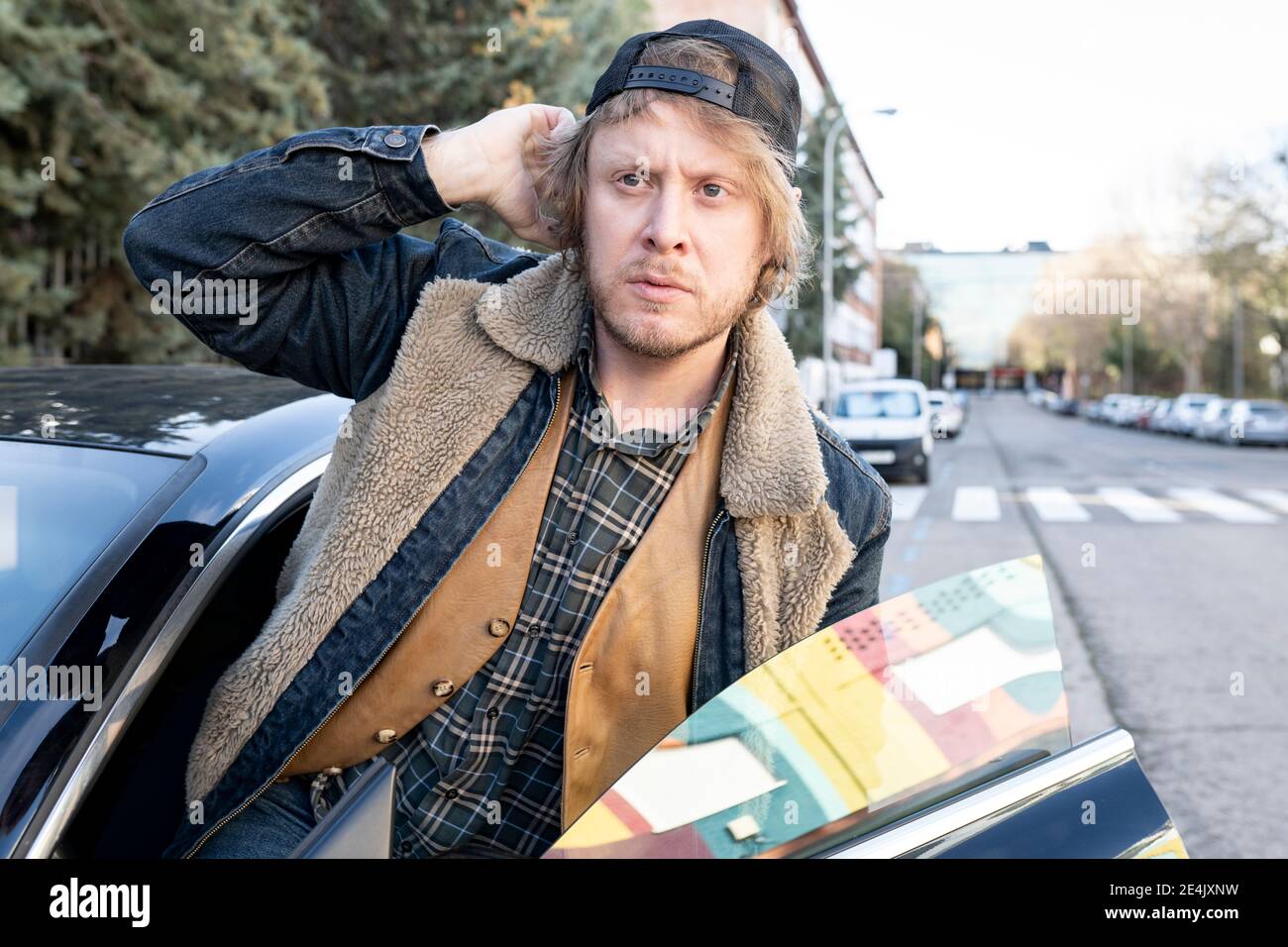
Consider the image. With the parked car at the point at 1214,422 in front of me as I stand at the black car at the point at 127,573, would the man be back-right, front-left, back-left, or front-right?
front-right

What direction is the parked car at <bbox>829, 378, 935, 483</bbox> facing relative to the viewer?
toward the camera

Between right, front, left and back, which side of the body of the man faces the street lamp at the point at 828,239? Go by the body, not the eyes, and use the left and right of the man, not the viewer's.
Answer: back

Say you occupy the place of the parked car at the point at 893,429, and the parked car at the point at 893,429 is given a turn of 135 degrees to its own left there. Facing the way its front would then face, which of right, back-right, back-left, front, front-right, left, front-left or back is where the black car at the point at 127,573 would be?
back-right

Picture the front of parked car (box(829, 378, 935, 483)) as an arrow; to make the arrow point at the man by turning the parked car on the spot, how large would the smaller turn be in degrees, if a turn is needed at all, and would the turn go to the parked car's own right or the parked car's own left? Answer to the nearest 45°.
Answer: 0° — it already faces them

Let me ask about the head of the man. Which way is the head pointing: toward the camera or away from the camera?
toward the camera

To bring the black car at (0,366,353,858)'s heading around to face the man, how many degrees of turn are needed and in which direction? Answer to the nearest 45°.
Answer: approximately 135° to its left

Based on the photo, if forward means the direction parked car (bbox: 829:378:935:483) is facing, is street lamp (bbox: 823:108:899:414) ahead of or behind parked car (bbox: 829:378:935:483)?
behind

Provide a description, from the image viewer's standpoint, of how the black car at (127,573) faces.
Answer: facing the viewer and to the left of the viewer

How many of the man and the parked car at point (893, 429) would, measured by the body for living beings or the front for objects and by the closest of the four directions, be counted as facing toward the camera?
2

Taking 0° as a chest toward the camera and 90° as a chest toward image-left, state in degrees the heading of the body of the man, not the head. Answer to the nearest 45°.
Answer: approximately 0°
